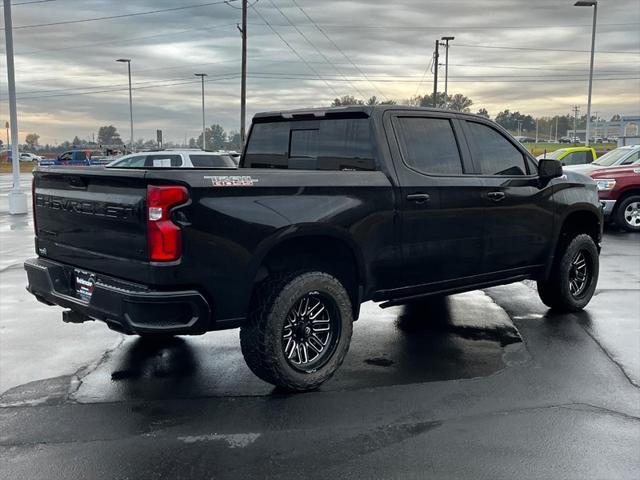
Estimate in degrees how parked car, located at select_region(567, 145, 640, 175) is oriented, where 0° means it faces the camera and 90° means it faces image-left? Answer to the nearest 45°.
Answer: approximately 45°

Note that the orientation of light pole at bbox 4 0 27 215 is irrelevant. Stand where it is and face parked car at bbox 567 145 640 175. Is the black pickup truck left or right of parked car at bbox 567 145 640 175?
right

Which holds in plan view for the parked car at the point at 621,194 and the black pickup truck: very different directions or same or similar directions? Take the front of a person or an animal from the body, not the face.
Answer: very different directions

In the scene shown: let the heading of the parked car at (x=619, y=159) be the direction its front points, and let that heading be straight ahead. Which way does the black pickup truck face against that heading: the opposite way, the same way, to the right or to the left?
the opposite way

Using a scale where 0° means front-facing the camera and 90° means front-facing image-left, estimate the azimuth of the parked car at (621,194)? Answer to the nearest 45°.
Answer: approximately 45°

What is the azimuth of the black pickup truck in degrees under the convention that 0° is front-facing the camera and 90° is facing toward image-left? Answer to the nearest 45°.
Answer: approximately 225°

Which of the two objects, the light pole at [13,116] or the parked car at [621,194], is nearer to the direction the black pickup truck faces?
the parked car
